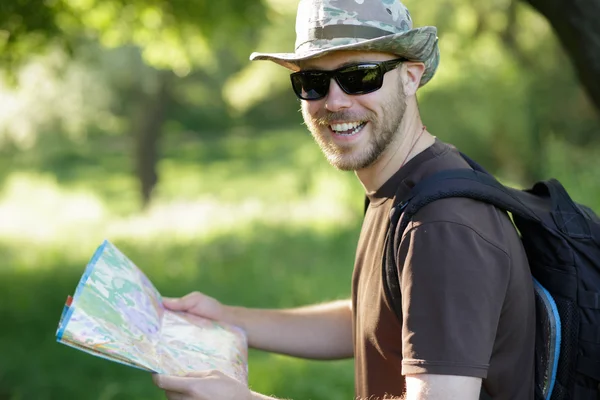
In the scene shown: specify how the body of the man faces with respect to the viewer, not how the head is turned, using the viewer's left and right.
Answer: facing to the left of the viewer

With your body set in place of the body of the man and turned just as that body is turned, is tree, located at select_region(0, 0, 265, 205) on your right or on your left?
on your right

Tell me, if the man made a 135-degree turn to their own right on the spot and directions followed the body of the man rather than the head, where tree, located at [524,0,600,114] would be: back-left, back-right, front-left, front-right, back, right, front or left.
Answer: front
